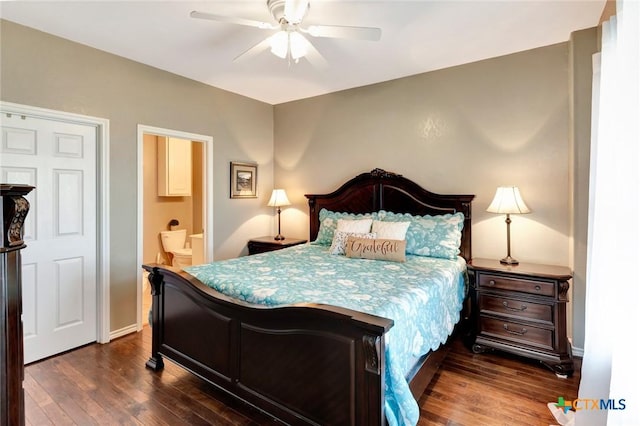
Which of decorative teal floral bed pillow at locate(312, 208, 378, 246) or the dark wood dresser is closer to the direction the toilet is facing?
the decorative teal floral bed pillow

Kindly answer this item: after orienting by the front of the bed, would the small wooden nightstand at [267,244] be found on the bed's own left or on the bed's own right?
on the bed's own right

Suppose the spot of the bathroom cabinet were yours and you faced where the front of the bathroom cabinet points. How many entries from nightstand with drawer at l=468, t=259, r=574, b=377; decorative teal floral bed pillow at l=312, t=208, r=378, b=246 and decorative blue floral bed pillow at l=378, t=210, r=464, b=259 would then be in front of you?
3

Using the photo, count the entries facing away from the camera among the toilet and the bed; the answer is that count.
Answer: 0

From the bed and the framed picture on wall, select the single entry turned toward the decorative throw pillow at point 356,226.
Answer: the framed picture on wall

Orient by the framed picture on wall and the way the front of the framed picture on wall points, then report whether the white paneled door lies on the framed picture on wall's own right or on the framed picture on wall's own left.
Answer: on the framed picture on wall's own right

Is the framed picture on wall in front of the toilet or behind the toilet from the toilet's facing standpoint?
in front

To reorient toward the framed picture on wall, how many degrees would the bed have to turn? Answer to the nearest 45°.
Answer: approximately 135° to its right

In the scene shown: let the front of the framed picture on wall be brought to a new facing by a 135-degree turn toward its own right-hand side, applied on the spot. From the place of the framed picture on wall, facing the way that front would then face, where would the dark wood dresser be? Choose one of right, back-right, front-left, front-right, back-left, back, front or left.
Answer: left

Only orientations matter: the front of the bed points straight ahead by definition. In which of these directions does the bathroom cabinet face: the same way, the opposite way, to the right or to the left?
to the left

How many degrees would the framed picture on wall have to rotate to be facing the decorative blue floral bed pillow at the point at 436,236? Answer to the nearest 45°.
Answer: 0° — it already faces it

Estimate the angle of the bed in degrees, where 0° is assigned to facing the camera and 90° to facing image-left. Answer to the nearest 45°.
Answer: approximately 45°

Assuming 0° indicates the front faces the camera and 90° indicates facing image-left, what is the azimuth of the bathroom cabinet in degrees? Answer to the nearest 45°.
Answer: approximately 315°

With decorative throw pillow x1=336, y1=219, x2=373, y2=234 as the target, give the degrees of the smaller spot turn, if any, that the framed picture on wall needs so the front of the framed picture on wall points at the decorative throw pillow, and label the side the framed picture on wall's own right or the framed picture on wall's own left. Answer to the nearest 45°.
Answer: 0° — it already faces it

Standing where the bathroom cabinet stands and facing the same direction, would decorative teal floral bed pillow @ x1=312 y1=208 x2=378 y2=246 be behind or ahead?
ahead
